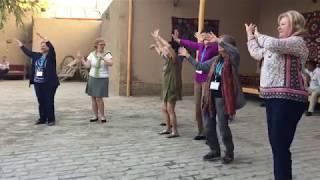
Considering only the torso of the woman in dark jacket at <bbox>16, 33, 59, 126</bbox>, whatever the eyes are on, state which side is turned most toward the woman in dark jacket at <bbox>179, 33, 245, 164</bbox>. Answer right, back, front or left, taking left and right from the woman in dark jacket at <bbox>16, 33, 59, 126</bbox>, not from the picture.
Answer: left

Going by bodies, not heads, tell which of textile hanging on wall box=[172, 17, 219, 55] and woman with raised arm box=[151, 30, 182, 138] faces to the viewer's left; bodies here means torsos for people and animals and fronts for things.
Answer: the woman with raised arm

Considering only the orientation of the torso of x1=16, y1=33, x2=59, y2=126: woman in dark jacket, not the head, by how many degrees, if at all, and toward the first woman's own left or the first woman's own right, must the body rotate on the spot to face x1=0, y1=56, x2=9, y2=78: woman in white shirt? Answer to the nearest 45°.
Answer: approximately 135° to the first woman's own right

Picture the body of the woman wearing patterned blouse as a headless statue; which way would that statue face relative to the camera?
to the viewer's left

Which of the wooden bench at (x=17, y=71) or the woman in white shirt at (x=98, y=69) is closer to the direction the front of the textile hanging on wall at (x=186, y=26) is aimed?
the woman in white shirt

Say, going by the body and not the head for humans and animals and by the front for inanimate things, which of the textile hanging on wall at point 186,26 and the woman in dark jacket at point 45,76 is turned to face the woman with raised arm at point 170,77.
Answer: the textile hanging on wall

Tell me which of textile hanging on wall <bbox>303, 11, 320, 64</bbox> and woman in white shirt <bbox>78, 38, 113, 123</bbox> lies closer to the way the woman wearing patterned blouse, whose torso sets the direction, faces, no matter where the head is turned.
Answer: the woman in white shirt

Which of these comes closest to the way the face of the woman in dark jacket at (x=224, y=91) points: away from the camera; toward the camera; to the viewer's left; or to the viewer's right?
to the viewer's left

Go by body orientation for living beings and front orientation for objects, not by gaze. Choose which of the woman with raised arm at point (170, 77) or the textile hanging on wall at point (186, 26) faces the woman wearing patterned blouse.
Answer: the textile hanging on wall
